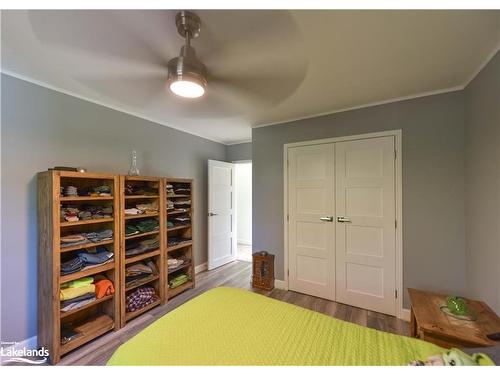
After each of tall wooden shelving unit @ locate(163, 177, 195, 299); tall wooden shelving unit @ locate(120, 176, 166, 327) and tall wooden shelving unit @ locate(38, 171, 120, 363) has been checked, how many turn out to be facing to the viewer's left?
0

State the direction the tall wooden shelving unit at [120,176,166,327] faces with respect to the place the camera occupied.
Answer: facing the viewer and to the right of the viewer

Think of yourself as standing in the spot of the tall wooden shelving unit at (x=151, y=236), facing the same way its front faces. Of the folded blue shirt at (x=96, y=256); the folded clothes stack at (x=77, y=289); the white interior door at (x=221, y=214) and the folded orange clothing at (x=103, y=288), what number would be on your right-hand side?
3

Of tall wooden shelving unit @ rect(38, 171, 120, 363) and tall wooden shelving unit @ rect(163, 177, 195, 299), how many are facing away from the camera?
0

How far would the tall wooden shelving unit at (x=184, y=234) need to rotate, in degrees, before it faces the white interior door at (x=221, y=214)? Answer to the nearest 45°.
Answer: approximately 90° to its left

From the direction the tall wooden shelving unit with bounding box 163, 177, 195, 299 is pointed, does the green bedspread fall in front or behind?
in front

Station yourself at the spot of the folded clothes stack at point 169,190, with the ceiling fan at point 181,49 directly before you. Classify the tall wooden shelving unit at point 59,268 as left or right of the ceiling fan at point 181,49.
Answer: right

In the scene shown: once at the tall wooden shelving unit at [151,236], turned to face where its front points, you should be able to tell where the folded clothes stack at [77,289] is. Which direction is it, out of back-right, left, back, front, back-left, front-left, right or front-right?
right

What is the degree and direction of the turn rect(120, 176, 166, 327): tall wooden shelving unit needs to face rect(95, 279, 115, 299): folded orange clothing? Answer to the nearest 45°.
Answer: approximately 90° to its right

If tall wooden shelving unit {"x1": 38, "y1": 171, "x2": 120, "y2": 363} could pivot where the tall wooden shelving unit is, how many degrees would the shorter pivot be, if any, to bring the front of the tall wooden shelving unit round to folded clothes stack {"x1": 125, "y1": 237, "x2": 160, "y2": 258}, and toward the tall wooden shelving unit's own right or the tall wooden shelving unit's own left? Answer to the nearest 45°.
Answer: approximately 45° to the tall wooden shelving unit's own left

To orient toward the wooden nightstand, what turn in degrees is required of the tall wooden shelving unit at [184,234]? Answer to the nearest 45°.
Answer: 0° — it already faces it

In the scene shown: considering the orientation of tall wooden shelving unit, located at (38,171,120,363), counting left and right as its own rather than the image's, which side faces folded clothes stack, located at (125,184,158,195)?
left

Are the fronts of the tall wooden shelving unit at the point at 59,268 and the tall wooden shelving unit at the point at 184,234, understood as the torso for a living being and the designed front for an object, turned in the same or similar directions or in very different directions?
same or similar directions

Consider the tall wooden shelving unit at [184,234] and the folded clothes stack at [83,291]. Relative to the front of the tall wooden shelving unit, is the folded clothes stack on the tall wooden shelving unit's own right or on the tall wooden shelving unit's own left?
on the tall wooden shelving unit's own right
